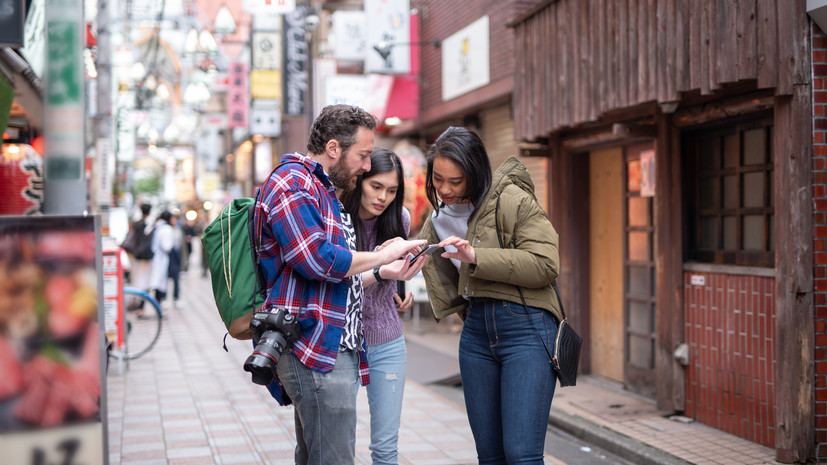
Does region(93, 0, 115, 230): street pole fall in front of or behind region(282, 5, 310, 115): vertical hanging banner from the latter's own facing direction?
in front

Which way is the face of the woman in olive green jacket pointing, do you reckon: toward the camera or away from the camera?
toward the camera

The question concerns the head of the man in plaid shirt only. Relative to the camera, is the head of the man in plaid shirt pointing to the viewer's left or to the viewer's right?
to the viewer's right

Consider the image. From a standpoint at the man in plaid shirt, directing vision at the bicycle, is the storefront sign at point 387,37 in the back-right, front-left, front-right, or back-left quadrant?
front-right

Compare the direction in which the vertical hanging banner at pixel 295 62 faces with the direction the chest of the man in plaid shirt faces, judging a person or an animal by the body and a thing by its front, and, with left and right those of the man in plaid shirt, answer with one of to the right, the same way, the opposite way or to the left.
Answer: to the right

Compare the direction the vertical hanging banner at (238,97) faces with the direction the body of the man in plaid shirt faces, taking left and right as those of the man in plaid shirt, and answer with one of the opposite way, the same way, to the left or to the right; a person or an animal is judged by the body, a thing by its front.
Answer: to the right

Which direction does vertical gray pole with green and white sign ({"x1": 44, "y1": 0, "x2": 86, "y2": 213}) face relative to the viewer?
toward the camera

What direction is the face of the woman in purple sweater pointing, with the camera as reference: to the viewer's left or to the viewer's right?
to the viewer's right

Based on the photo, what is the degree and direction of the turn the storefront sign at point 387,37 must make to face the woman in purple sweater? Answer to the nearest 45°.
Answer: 0° — it already faces them

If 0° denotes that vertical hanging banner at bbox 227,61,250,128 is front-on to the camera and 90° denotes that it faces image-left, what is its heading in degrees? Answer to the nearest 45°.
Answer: approximately 0°

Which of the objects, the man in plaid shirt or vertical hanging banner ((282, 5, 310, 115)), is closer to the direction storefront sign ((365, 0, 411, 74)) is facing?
the man in plaid shirt

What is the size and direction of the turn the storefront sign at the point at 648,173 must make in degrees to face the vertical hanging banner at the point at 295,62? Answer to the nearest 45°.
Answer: approximately 90° to its right

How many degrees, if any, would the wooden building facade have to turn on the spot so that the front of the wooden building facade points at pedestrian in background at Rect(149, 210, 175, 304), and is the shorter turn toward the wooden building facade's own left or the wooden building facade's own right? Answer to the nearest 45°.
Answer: approximately 90° to the wooden building facade's own right
